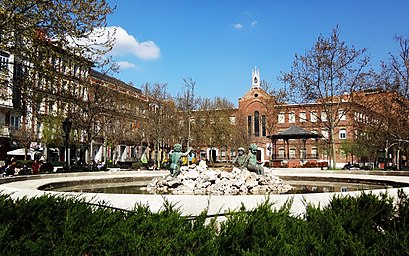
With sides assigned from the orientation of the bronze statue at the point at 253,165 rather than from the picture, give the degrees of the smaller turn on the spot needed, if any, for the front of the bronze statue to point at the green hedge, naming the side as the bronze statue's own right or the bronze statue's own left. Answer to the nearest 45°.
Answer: approximately 45° to the bronze statue's own right

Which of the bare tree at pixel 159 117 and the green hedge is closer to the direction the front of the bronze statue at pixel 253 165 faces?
the green hedge

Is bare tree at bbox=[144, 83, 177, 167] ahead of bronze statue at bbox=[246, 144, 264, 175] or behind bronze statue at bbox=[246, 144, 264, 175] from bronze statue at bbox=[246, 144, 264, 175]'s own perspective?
behind

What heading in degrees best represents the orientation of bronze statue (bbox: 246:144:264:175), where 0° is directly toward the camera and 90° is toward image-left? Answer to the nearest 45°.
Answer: approximately 315°
